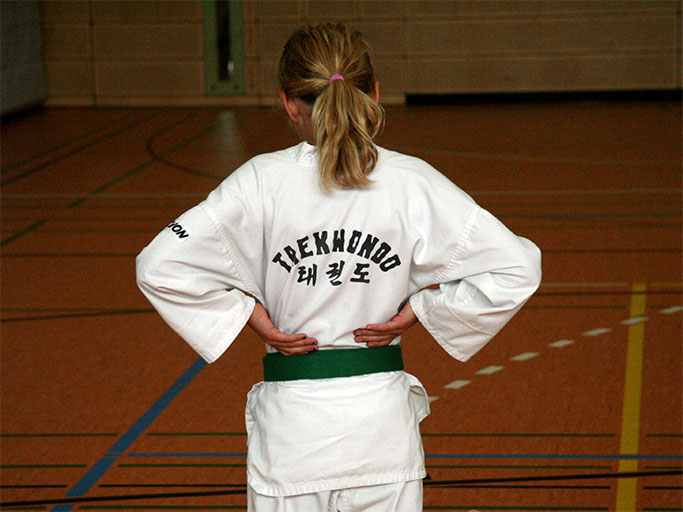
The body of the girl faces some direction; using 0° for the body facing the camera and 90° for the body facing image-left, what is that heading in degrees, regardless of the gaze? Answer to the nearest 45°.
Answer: approximately 180°
